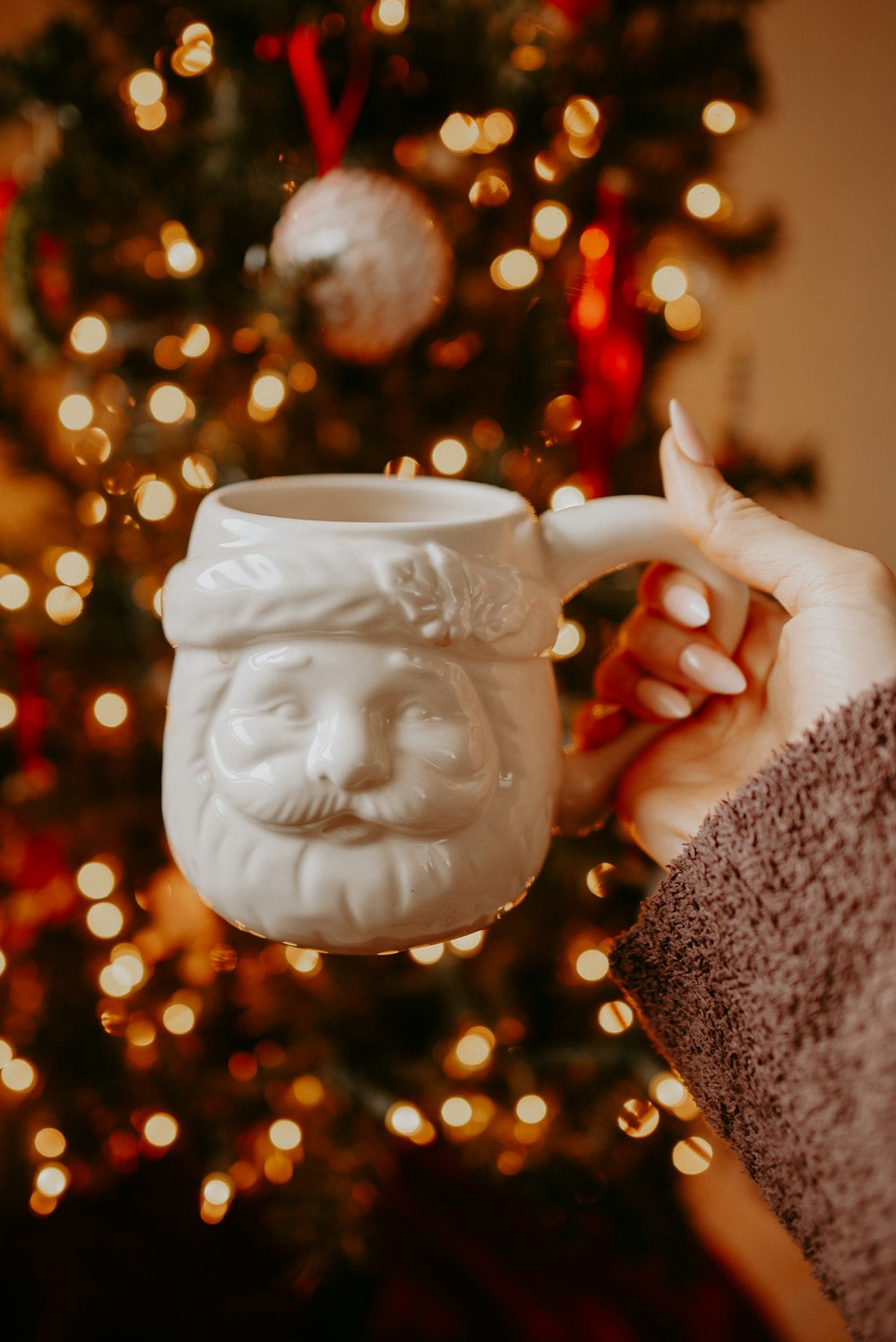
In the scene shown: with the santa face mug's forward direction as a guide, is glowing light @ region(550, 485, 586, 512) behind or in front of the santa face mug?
behind

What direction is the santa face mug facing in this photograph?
toward the camera

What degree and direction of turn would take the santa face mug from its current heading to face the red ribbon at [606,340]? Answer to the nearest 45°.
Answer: approximately 180°

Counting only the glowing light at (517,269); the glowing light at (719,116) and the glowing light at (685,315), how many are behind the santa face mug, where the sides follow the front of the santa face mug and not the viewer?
3

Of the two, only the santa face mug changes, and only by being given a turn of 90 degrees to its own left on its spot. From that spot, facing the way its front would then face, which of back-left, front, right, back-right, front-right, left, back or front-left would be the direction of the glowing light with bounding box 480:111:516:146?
left

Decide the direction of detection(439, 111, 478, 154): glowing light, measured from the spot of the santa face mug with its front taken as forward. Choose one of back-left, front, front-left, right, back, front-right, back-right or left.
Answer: back

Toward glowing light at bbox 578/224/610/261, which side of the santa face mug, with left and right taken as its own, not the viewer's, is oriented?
back

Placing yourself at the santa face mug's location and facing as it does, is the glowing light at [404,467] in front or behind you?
behind

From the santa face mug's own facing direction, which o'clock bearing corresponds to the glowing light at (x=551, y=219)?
The glowing light is roughly at 6 o'clock from the santa face mug.

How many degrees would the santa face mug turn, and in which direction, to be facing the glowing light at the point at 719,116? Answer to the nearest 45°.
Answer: approximately 180°

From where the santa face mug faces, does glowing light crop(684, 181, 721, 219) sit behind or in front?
behind

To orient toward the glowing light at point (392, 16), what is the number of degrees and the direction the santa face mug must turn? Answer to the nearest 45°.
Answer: approximately 180°

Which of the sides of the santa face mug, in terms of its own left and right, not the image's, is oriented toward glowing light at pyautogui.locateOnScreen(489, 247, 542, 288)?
back

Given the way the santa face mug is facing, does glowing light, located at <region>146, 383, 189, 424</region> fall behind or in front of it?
behind
